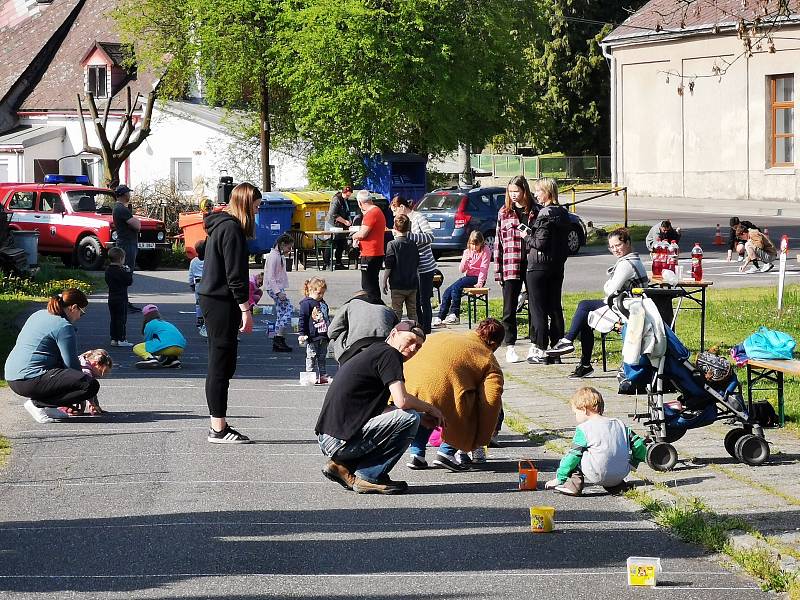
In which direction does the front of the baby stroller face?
to the viewer's right

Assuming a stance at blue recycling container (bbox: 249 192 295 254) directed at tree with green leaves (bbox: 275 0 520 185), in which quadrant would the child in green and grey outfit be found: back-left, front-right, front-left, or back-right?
back-right

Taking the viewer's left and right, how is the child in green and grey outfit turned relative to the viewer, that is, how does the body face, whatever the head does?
facing away from the viewer and to the left of the viewer

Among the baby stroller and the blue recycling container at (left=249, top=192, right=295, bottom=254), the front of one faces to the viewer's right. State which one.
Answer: the baby stroller

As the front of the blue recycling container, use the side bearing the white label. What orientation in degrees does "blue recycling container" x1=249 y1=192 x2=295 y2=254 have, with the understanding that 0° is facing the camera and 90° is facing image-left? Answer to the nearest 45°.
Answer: approximately 0°

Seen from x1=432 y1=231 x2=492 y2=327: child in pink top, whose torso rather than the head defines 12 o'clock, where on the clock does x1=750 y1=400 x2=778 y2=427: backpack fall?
The backpack is roughly at 10 o'clock from the child in pink top.

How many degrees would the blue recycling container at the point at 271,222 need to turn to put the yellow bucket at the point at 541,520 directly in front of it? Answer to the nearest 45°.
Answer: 0° — it already faces it
